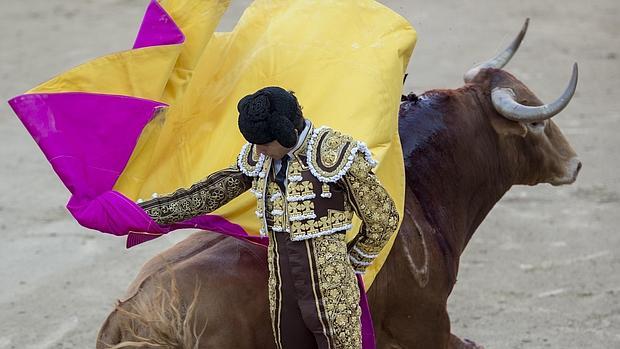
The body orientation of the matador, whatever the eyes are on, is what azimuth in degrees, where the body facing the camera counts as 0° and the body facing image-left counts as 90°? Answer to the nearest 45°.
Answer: approximately 45°

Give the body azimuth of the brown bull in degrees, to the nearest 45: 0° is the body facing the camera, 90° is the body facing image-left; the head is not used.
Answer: approximately 270°
